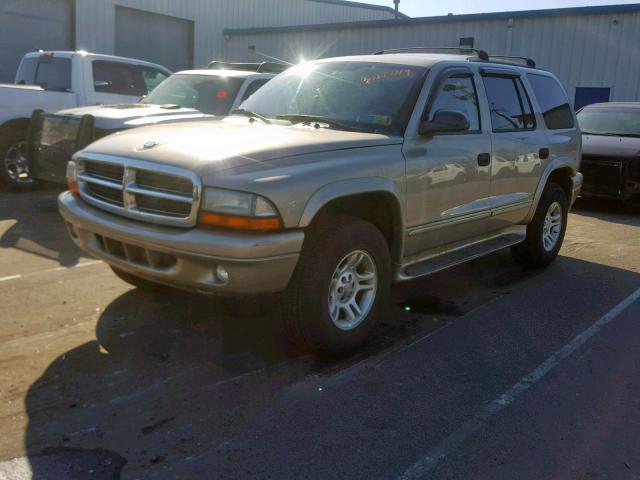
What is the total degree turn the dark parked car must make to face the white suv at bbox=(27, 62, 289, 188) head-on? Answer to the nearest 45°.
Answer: approximately 45° to its right

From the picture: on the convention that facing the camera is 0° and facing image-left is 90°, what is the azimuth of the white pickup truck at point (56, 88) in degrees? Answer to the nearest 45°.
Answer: approximately 225°

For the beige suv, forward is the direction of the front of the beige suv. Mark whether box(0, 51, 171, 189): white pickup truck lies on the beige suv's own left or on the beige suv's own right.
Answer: on the beige suv's own right

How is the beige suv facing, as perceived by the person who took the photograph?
facing the viewer and to the left of the viewer

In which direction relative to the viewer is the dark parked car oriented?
toward the camera

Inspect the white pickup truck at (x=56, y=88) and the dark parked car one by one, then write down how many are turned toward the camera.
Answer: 1

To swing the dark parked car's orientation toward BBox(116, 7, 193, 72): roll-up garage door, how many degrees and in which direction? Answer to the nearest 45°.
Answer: approximately 135° to its right

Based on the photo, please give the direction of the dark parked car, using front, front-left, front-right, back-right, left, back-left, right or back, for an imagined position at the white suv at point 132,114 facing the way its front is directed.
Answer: back-left

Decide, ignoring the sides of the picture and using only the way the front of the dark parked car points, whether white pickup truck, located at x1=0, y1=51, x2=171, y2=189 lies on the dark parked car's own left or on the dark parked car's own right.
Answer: on the dark parked car's own right

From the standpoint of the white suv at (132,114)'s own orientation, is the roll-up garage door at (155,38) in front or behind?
behind

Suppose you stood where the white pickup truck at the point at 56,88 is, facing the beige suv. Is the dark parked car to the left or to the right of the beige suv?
left
